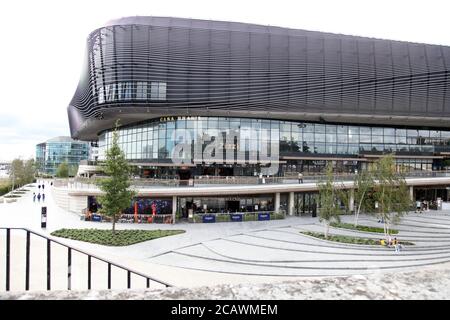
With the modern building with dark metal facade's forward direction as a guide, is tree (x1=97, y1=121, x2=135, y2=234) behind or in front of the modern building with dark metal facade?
in front

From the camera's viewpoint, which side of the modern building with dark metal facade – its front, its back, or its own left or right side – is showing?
front

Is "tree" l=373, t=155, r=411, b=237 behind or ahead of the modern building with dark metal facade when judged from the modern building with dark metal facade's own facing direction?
ahead

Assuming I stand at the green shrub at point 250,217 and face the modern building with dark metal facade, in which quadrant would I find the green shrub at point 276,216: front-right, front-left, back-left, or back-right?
front-right

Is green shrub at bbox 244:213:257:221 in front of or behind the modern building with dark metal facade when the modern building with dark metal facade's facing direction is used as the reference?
in front

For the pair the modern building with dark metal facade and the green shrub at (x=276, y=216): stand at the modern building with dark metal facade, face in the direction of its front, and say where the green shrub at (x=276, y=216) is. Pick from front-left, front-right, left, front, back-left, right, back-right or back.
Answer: front
